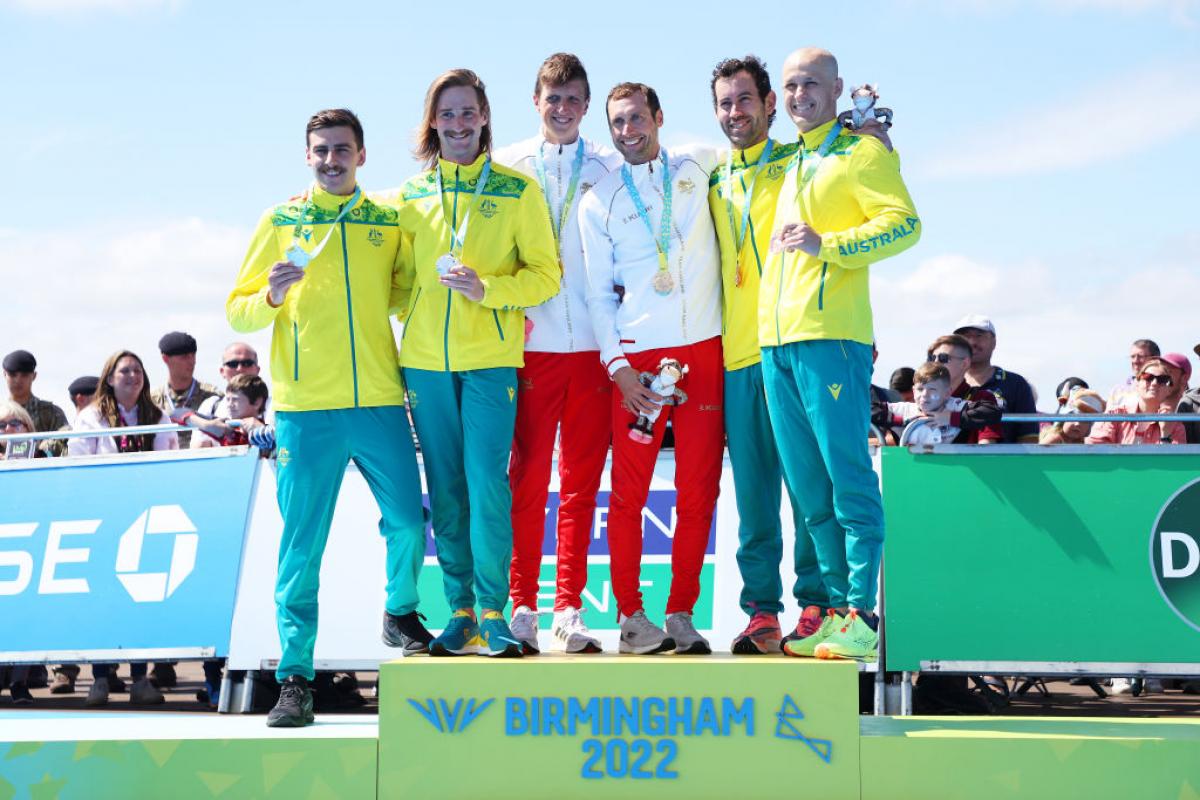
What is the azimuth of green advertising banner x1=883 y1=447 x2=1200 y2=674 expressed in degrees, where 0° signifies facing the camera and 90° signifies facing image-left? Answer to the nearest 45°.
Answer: approximately 0°

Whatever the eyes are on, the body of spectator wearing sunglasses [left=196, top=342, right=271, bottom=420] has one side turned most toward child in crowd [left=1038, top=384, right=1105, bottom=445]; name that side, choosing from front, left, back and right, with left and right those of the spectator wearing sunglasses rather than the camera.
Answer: left

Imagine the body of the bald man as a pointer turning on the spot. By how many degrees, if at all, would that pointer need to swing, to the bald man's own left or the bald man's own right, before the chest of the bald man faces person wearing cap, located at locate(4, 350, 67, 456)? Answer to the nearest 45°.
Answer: approximately 90° to the bald man's own right

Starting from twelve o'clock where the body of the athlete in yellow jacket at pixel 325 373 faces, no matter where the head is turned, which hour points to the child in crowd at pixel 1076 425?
The child in crowd is roughly at 8 o'clock from the athlete in yellow jacket.
